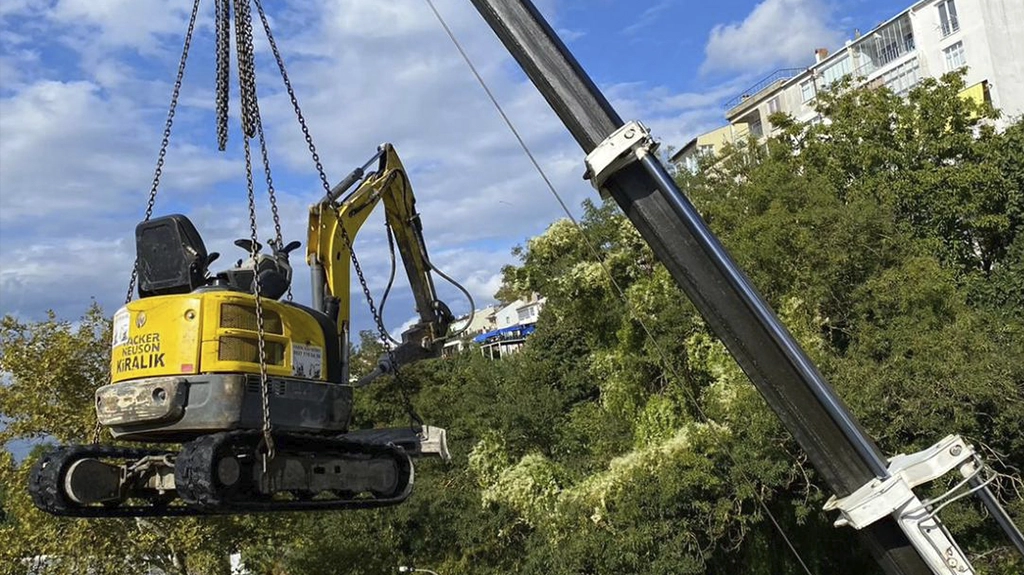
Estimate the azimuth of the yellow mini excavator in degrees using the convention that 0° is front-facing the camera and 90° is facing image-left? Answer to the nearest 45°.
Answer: approximately 225°

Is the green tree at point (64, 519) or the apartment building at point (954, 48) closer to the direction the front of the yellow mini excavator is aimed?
the apartment building

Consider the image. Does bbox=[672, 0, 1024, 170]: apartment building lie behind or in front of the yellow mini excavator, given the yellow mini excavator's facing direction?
in front

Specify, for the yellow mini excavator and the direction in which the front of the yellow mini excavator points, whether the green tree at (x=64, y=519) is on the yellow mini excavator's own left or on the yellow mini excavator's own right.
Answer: on the yellow mini excavator's own left

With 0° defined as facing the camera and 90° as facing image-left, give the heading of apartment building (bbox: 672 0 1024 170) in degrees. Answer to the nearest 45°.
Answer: approximately 45°

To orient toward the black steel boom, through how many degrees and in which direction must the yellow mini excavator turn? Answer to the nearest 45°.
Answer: approximately 90° to its right

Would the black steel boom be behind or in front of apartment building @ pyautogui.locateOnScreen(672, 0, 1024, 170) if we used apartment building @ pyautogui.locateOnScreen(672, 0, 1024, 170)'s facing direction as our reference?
in front

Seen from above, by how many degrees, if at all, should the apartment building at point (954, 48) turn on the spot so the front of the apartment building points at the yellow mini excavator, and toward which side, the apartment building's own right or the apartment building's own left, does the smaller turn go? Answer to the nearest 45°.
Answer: approximately 45° to the apartment building's own left

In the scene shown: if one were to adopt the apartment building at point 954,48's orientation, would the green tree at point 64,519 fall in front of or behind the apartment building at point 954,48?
in front
